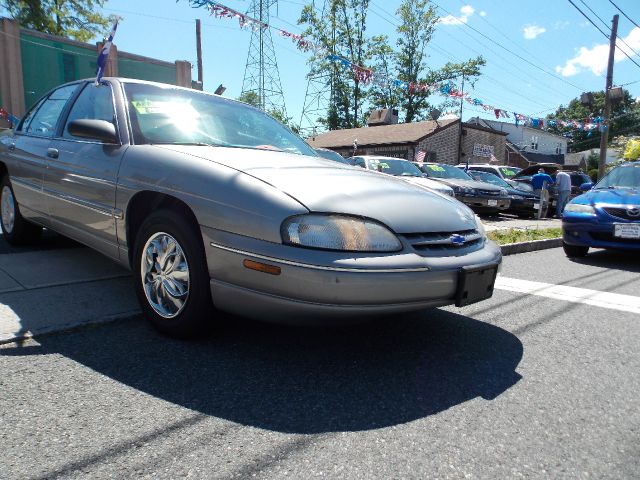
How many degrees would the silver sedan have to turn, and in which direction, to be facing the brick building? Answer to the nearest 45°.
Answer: approximately 90° to its left

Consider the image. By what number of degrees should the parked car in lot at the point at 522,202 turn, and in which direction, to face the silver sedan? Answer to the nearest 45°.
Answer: approximately 45° to its right

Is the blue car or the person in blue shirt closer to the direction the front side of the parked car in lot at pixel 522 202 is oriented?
the blue car

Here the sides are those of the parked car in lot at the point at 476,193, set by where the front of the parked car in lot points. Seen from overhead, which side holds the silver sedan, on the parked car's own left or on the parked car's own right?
on the parked car's own right

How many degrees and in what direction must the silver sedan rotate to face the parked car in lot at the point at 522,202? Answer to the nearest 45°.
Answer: approximately 90° to its left

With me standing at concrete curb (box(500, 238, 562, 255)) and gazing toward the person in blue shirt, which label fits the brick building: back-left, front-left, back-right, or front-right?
front-left

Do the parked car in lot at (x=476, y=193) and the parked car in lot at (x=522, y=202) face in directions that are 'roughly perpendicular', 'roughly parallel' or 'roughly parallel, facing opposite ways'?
roughly parallel

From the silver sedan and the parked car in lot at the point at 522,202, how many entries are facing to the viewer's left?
0

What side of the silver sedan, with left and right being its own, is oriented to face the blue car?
left

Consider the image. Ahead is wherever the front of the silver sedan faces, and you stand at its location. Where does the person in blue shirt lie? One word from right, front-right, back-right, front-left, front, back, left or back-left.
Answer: left

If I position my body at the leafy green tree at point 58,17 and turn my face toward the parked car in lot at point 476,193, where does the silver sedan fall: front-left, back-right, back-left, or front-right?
front-right

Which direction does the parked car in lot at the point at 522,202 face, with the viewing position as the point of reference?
facing the viewer and to the right of the viewer

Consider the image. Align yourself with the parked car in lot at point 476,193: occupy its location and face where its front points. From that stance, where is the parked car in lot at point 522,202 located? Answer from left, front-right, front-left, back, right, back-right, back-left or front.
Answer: left

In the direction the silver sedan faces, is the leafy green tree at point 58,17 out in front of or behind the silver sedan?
behind

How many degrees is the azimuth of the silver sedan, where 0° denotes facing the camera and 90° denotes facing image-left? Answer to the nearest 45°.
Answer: approximately 315°

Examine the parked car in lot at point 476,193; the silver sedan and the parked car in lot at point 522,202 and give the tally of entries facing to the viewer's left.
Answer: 0

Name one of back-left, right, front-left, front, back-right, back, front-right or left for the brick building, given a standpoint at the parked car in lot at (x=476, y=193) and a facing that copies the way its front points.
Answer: back-left

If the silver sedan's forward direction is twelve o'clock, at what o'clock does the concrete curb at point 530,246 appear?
The concrete curb is roughly at 9 o'clock from the silver sedan.
